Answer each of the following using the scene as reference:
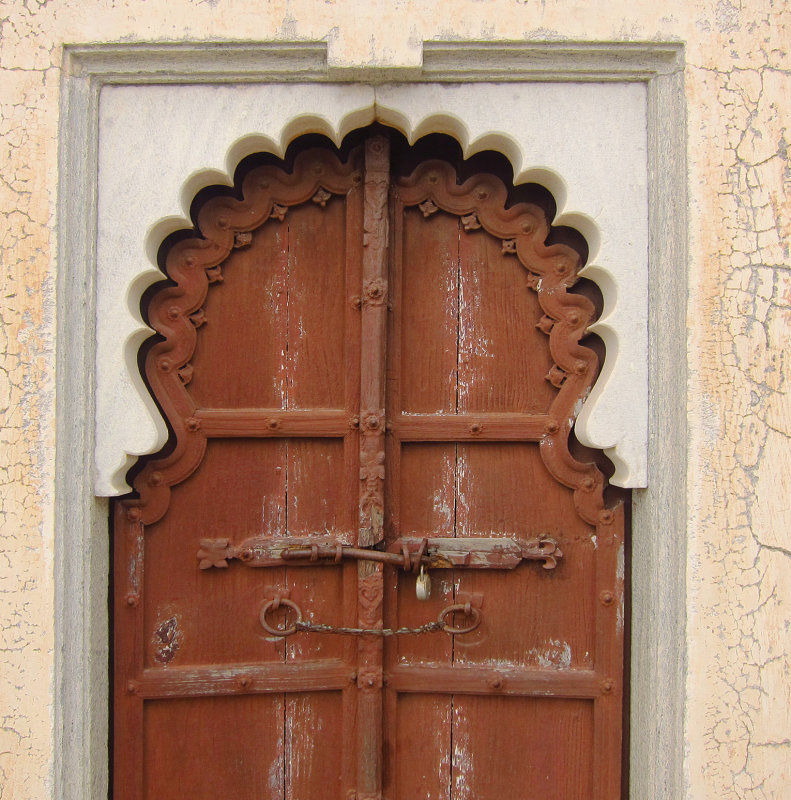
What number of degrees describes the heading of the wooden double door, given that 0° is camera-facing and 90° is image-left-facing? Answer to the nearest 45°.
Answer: approximately 0°
